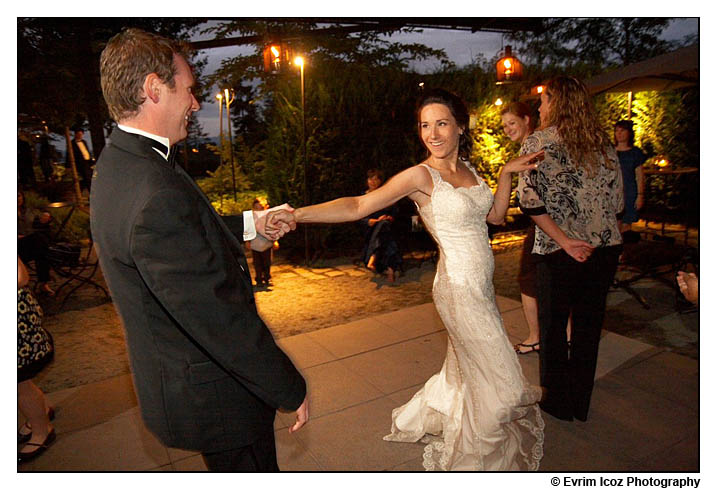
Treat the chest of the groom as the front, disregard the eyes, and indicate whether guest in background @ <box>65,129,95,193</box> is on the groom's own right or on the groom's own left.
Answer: on the groom's own left

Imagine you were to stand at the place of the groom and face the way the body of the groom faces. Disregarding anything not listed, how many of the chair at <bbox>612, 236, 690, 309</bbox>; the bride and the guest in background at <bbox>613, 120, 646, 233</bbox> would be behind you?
0

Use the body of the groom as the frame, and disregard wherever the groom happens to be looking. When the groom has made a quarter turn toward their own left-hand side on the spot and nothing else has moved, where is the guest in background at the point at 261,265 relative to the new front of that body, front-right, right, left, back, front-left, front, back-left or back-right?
front

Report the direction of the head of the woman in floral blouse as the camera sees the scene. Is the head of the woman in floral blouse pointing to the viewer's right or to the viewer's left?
to the viewer's left

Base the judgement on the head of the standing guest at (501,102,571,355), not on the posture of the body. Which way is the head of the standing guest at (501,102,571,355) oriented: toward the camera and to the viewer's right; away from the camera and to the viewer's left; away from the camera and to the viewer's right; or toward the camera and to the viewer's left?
toward the camera and to the viewer's left

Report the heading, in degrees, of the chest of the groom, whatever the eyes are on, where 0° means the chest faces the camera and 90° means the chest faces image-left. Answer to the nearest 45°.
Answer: approximately 270°

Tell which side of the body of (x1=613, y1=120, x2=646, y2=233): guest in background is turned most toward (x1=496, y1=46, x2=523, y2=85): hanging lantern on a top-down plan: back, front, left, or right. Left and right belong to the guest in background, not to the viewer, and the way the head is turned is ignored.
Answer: right

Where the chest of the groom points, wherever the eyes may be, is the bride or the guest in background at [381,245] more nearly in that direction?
the bride

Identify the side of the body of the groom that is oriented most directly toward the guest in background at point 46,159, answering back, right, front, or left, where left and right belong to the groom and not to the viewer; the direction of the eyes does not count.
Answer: left

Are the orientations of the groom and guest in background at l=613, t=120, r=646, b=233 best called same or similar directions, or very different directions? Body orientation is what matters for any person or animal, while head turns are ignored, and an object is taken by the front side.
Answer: very different directions

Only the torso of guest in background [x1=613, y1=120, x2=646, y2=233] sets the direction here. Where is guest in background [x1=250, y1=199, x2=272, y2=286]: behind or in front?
in front
